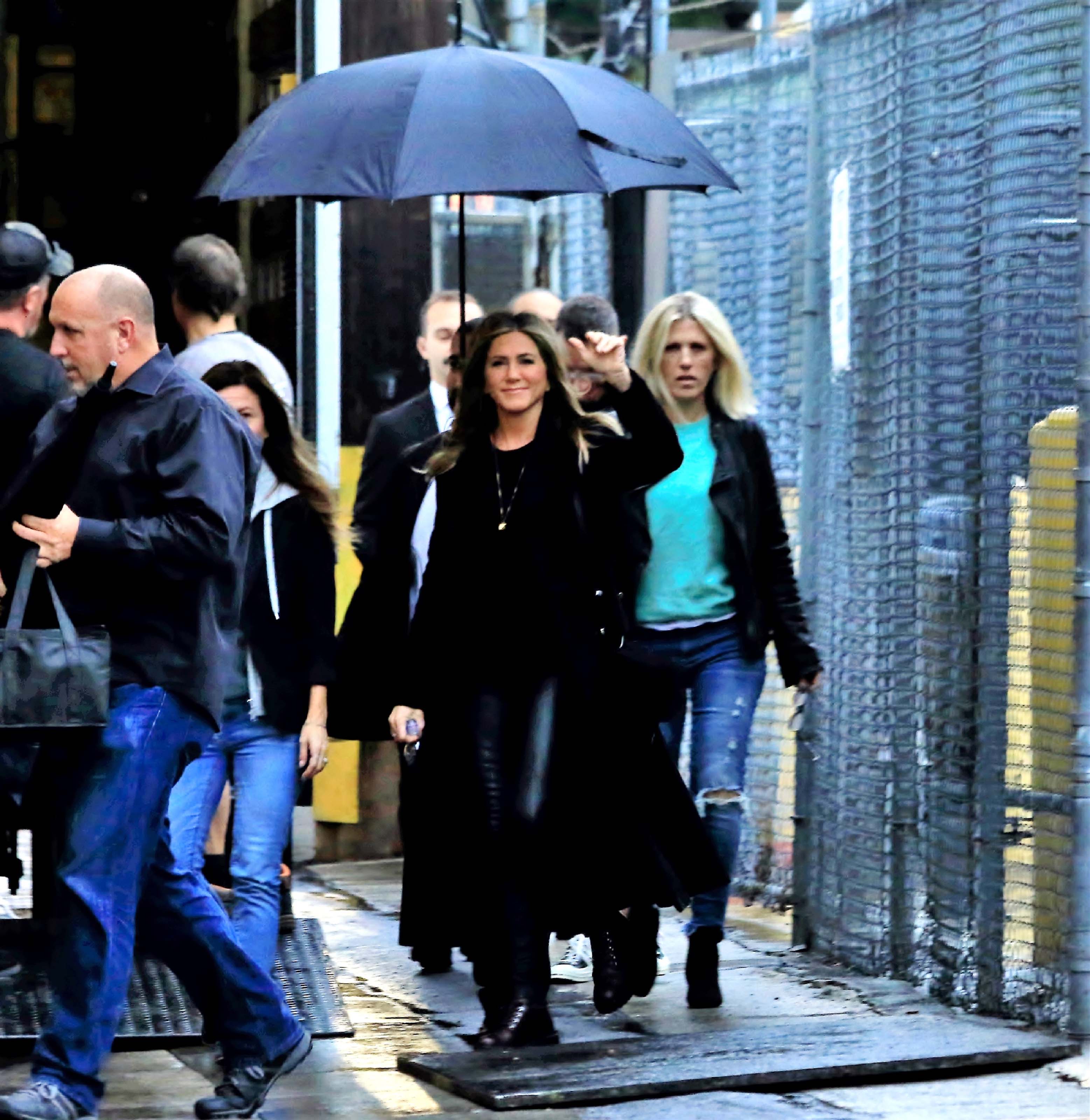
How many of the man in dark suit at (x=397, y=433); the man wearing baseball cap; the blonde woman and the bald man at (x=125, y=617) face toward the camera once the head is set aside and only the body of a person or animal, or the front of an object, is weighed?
2

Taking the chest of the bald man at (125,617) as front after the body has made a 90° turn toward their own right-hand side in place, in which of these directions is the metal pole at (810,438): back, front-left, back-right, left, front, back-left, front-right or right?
front-right

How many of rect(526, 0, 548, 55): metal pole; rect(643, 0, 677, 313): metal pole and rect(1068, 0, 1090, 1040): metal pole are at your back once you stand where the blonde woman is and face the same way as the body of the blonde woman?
2

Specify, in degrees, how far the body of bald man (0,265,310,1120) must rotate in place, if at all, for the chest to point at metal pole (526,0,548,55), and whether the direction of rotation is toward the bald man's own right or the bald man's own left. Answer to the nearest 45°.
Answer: approximately 90° to the bald man's own right

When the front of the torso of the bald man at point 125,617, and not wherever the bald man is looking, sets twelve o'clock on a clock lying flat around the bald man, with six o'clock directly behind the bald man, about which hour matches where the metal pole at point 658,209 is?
The metal pole is roughly at 4 o'clock from the bald man.

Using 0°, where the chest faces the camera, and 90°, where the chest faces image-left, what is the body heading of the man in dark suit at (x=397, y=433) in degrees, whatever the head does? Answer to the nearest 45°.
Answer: approximately 0°

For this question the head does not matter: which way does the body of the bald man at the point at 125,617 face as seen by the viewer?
to the viewer's left

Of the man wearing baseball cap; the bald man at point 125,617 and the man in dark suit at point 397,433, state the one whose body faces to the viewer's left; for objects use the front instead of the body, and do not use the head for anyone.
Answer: the bald man

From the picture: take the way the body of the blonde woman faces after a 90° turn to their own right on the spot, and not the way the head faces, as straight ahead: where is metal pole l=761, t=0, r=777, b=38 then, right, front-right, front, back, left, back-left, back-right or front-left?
right
